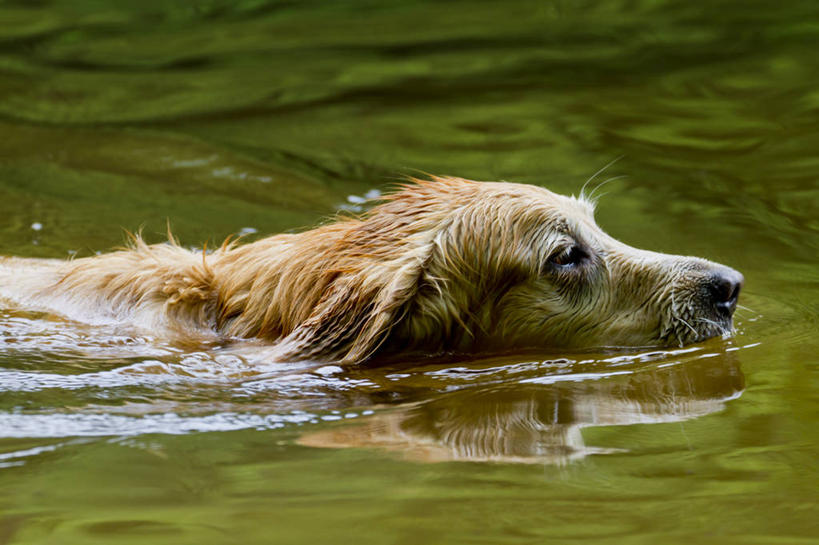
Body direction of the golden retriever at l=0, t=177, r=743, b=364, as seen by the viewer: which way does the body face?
to the viewer's right
